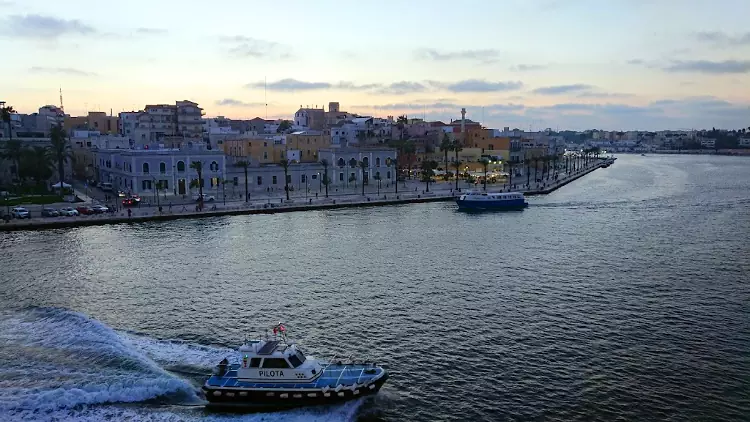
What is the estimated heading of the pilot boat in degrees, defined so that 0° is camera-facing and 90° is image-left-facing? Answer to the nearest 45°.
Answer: approximately 270°
